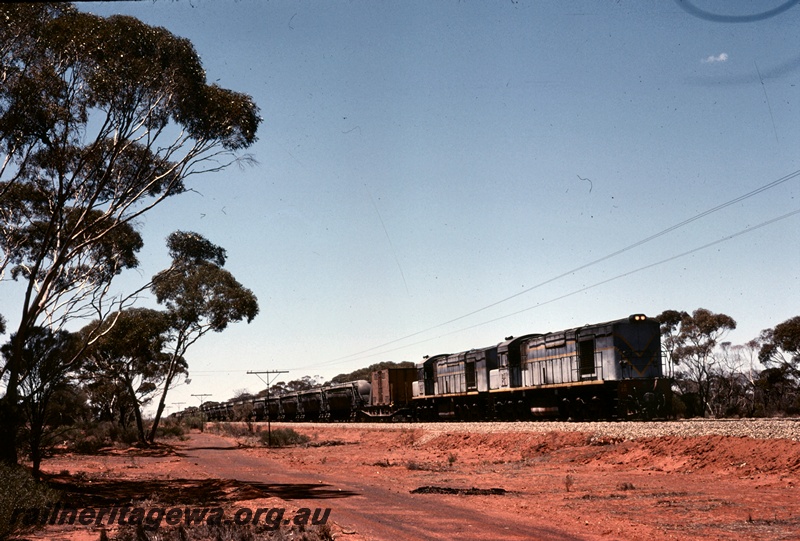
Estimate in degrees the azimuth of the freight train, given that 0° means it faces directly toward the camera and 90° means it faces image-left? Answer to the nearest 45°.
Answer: approximately 315°

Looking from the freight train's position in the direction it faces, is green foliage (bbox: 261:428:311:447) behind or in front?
behind

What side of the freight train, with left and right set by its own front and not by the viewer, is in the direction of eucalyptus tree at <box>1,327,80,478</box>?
right

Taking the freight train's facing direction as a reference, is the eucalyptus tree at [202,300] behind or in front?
behind
